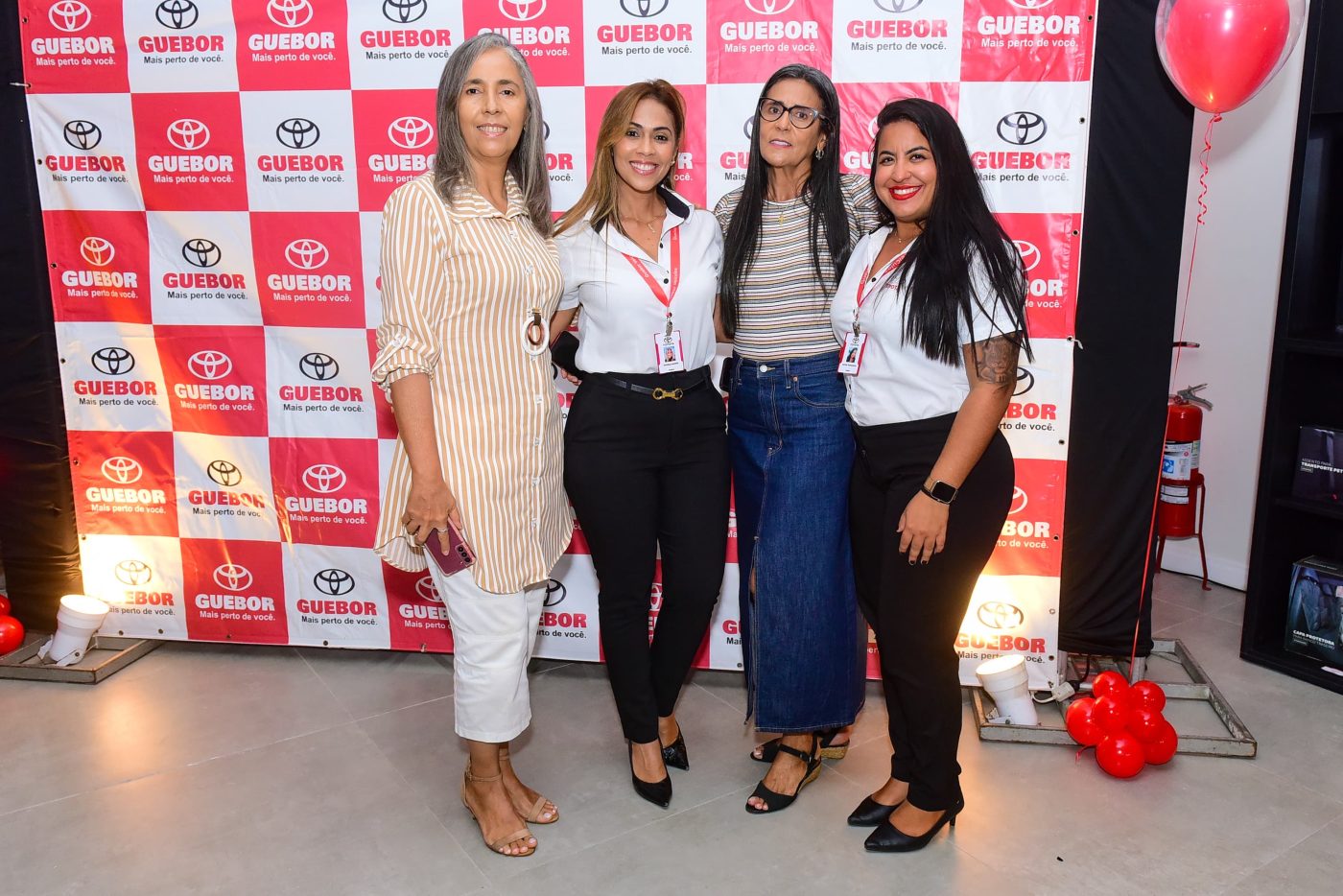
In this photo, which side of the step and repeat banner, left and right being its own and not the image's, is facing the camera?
front

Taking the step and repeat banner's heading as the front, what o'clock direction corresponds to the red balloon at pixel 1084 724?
The red balloon is roughly at 10 o'clock from the step and repeat banner.

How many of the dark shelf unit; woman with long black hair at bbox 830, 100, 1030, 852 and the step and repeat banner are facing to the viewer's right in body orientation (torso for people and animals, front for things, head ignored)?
0

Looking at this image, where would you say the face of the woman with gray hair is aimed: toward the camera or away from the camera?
toward the camera

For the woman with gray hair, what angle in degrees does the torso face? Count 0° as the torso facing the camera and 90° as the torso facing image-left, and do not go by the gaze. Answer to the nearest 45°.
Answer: approximately 315°

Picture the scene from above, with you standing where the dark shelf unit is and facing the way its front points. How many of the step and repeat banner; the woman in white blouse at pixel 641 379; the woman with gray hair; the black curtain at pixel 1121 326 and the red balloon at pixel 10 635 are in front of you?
5

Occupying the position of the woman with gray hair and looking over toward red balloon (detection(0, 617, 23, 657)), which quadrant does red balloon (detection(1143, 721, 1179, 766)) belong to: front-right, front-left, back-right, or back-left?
back-right

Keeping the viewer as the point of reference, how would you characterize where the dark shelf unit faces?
facing the viewer and to the left of the viewer

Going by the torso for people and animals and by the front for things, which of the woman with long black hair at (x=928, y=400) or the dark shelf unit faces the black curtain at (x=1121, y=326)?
the dark shelf unit

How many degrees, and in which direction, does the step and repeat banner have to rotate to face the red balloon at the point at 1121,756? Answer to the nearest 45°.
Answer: approximately 45° to its left

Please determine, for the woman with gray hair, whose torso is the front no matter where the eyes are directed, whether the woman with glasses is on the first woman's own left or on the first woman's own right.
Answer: on the first woman's own left

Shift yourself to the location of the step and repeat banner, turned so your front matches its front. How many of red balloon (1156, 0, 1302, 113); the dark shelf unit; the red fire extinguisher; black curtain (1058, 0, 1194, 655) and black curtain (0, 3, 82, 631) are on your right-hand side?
1

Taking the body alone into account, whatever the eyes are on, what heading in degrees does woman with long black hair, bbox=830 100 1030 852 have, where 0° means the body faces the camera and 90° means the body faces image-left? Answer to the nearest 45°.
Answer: approximately 45°

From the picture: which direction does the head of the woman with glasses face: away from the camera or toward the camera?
toward the camera

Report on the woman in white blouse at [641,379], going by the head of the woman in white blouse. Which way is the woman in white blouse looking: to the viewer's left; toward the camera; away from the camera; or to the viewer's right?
toward the camera
